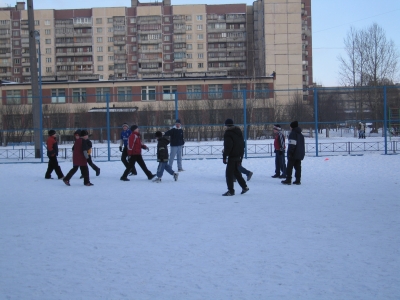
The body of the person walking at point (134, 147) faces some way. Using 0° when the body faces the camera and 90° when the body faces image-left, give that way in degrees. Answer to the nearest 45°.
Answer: approximately 270°

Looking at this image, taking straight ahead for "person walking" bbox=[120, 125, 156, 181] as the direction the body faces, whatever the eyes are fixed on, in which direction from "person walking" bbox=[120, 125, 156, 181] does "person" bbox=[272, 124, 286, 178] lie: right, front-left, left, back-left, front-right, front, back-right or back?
front

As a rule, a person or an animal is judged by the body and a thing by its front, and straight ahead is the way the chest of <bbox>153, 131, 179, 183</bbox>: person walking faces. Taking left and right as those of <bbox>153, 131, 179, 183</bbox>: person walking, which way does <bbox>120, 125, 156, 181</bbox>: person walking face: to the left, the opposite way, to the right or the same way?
the opposite way

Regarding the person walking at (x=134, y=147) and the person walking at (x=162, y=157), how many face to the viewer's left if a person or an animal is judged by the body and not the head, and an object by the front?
1
